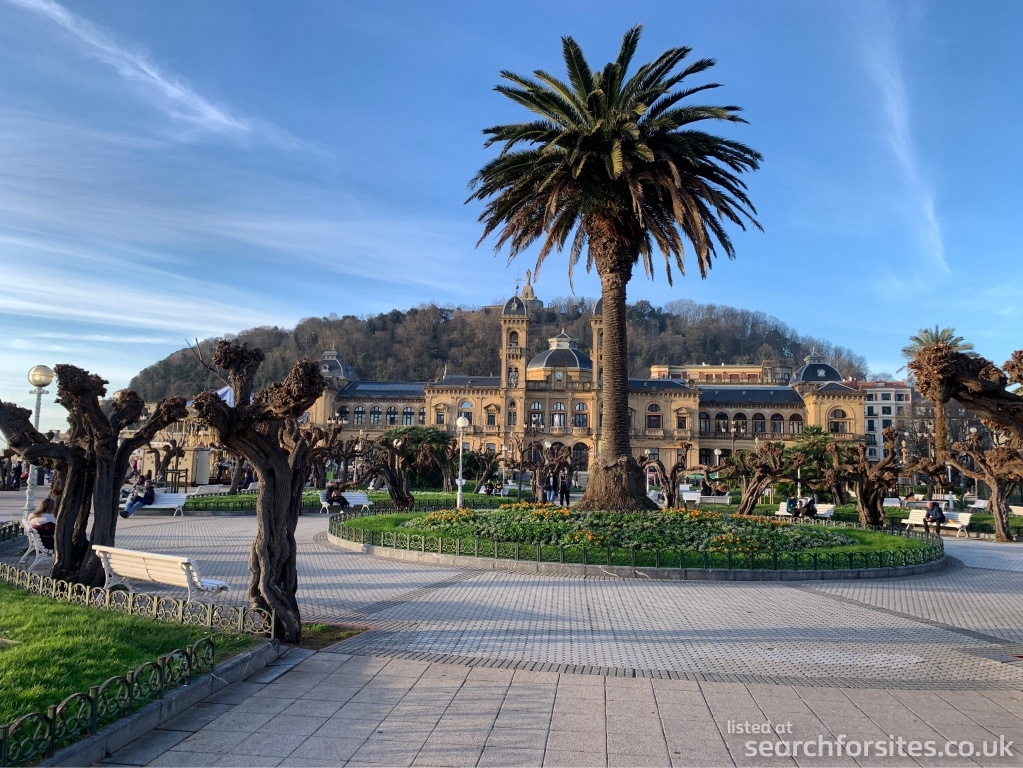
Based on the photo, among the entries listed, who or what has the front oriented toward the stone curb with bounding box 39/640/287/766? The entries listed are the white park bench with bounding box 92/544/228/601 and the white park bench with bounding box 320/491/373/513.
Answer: the white park bench with bounding box 320/491/373/513

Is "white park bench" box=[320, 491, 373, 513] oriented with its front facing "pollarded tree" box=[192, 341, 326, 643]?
yes

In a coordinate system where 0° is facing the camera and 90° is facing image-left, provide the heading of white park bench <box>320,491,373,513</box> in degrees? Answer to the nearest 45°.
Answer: approximately 0°

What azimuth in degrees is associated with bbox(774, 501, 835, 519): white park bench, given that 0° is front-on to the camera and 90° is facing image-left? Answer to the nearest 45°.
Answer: approximately 0°

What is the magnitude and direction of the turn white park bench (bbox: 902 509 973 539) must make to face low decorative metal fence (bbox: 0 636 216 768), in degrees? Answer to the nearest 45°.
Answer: approximately 45° to its left

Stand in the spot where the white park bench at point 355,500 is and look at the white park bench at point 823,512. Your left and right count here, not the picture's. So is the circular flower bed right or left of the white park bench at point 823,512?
right

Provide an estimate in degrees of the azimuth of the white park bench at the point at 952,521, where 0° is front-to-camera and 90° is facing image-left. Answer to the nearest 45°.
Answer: approximately 45°

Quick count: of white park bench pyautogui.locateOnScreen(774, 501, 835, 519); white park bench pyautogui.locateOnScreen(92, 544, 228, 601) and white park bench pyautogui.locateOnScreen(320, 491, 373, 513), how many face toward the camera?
2

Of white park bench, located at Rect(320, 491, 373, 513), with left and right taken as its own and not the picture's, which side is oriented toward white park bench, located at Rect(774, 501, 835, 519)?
left
